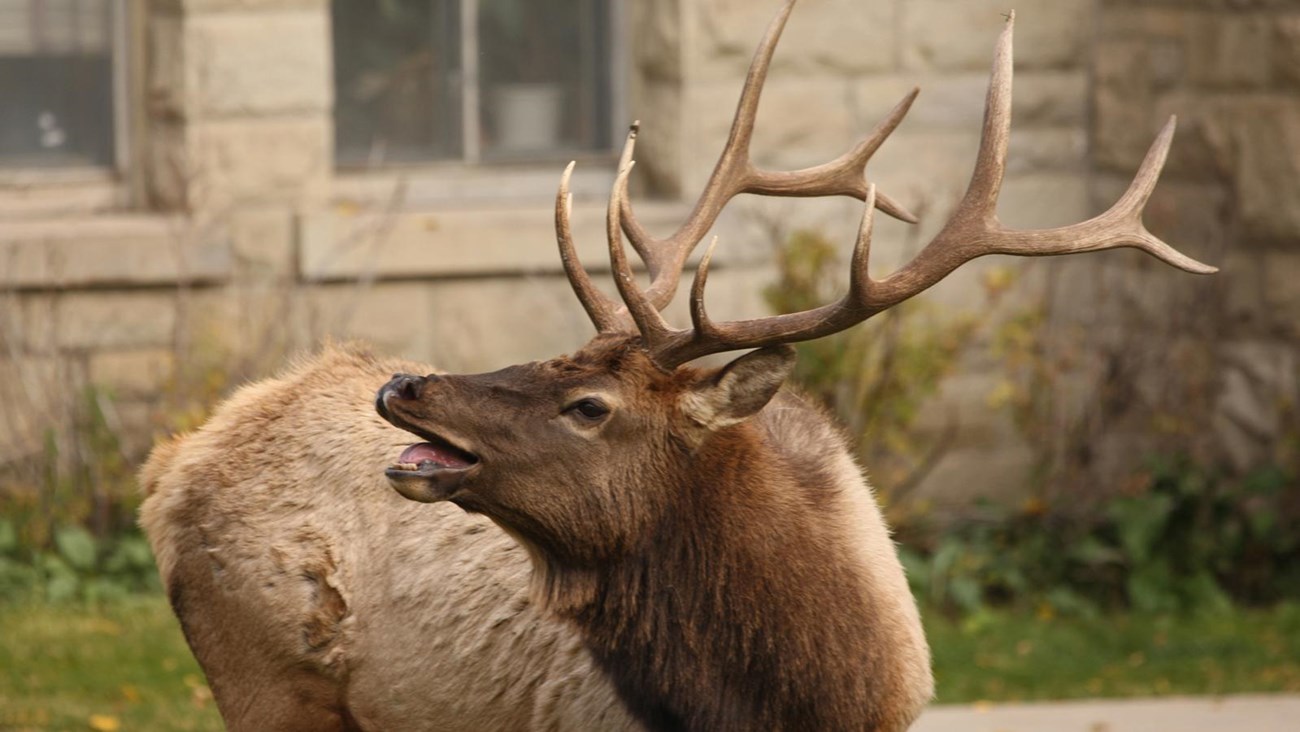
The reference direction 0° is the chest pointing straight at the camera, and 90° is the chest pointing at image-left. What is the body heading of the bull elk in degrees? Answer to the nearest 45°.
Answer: approximately 315°

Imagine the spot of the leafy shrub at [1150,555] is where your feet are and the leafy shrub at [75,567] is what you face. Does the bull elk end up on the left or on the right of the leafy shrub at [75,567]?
left

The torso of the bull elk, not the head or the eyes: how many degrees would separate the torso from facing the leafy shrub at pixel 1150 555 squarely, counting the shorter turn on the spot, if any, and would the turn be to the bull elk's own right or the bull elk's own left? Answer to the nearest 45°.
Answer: approximately 90° to the bull elk's own left

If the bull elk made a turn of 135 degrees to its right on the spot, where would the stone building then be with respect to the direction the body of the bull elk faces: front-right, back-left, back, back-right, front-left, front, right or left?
right

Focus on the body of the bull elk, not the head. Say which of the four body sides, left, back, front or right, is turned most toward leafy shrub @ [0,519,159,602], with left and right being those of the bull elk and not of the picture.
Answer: back
